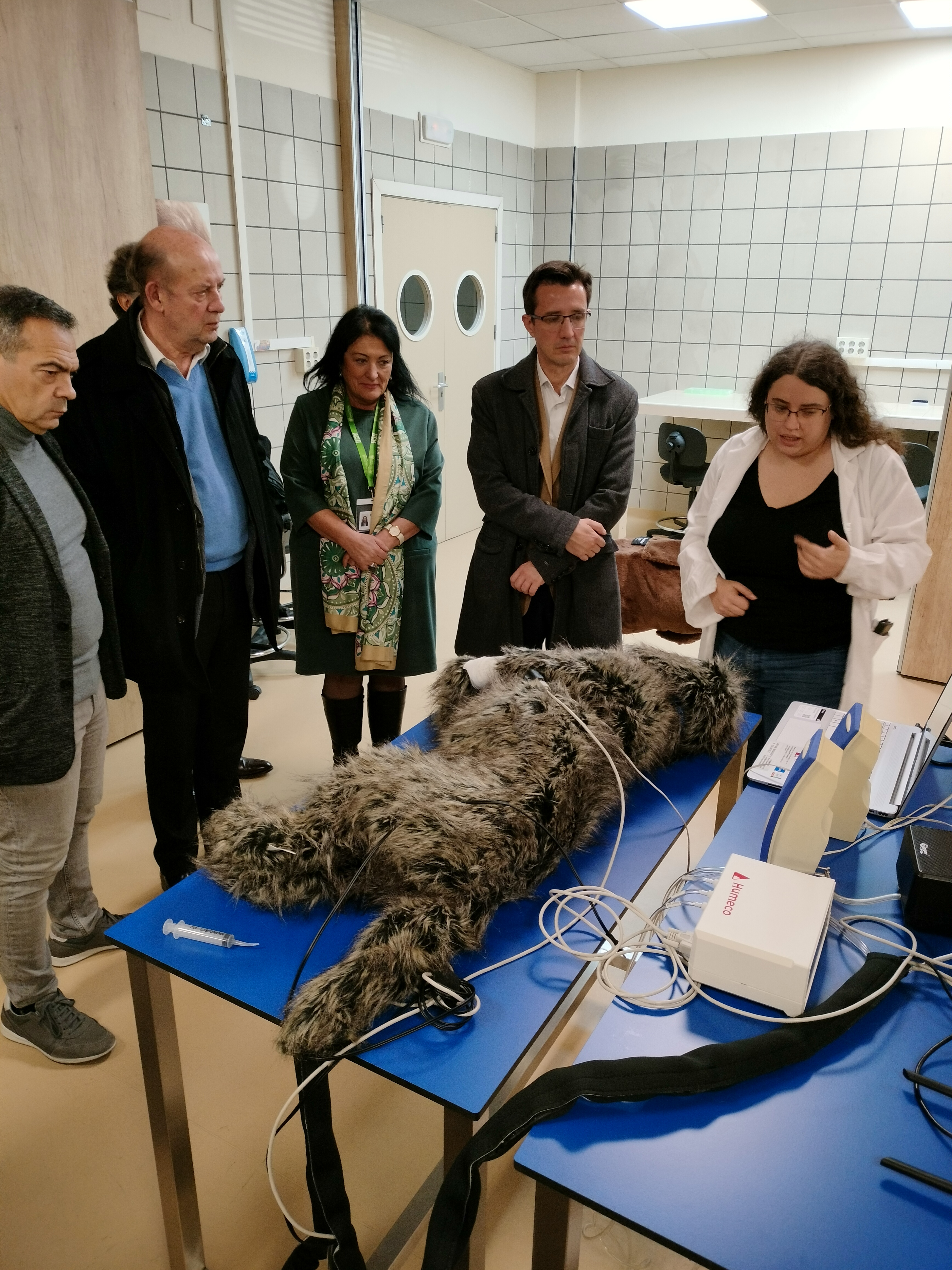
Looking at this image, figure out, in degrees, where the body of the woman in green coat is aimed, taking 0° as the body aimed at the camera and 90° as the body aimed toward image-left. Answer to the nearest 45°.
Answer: approximately 0°

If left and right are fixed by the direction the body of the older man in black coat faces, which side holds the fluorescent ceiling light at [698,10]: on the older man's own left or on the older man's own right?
on the older man's own left

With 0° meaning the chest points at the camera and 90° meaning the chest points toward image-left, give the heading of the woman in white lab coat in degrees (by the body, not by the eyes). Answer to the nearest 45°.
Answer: approximately 45°

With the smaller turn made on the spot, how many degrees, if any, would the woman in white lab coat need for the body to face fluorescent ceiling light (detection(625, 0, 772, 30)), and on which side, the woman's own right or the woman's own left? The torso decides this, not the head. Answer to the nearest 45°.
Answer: approximately 135° to the woman's own right

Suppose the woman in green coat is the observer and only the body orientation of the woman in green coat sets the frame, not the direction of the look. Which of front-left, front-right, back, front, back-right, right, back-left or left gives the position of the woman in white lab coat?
front-left

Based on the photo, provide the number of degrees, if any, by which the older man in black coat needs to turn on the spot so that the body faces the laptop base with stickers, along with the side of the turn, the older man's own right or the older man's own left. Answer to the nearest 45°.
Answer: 0° — they already face it
